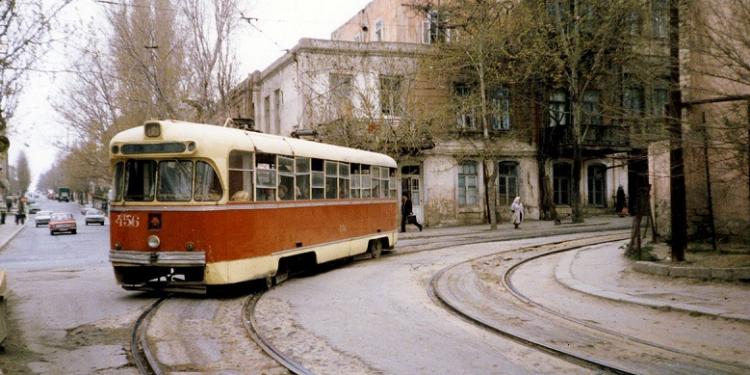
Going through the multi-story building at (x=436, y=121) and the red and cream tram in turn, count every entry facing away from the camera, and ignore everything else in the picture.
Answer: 0

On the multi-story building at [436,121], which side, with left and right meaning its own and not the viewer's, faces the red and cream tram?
front

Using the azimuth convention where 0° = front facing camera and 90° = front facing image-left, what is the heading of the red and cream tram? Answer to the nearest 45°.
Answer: approximately 45°

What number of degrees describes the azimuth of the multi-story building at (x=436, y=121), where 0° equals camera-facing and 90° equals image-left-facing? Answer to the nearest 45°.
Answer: approximately 0°

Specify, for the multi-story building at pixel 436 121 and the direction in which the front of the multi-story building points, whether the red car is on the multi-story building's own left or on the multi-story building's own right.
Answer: on the multi-story building's own right

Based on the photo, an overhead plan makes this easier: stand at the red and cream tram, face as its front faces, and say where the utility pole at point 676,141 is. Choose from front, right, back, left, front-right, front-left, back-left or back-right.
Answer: back-left
